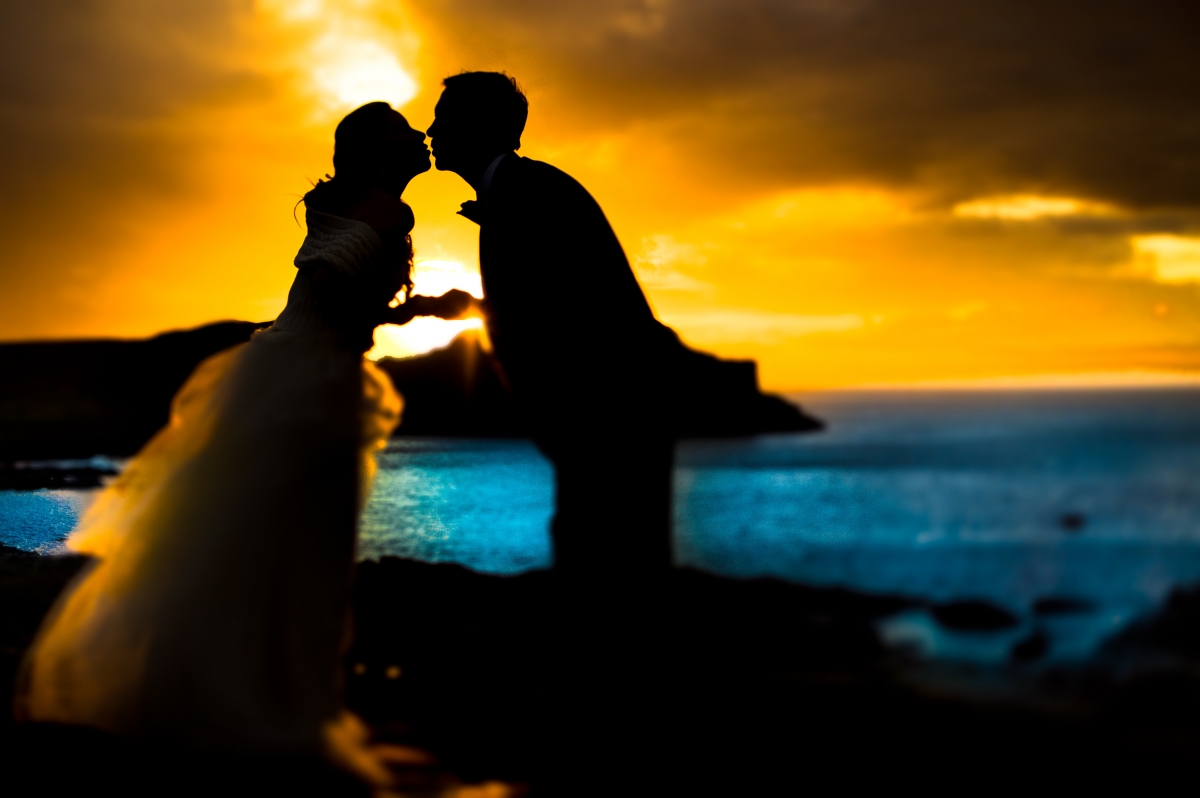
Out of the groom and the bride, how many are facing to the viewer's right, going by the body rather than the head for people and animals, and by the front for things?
1

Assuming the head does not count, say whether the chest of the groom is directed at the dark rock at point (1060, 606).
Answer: no

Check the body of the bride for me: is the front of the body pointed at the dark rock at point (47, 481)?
no

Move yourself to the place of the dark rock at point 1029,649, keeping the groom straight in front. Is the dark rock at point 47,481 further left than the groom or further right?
right

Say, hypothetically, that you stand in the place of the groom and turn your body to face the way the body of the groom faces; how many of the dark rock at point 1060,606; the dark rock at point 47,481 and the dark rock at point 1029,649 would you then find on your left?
0

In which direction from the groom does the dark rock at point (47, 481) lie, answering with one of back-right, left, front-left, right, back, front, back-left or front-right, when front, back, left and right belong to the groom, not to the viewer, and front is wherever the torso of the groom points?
front-right

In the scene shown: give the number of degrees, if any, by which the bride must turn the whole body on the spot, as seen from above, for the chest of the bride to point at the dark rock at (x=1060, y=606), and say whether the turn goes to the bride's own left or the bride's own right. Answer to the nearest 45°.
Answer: approximately 45° to the bride's own left

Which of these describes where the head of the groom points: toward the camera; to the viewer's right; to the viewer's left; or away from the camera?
to the viewer's left

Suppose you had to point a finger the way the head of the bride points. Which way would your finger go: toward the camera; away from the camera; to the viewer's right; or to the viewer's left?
to the viewer's right

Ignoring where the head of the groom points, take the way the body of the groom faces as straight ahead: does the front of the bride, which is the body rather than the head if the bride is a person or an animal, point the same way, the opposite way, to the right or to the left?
the opposite way

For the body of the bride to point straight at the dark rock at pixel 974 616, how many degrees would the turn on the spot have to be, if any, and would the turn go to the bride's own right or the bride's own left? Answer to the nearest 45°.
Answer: approximately 45° to the bride's own left

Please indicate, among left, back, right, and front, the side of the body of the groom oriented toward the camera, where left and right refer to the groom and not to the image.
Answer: left

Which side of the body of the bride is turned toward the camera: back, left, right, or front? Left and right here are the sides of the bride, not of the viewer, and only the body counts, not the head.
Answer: right

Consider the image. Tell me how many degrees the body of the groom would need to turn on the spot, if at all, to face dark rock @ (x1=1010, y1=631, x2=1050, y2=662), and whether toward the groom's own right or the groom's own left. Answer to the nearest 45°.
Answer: approximately 135° to the groom's own right

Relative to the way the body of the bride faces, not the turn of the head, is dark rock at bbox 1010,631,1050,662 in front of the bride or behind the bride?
in front
